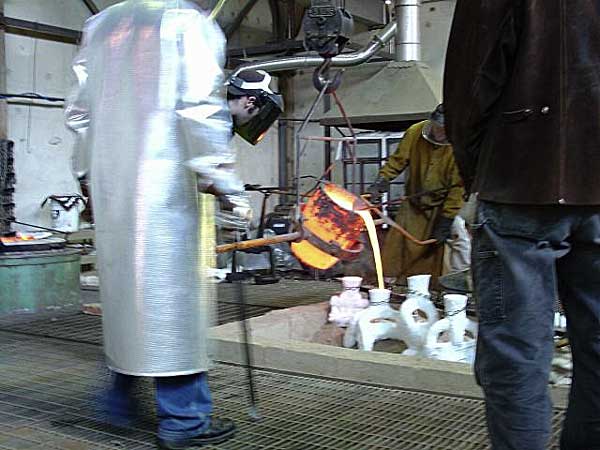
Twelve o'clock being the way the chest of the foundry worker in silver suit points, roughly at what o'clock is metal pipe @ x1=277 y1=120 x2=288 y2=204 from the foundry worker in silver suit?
The metal pipe is roughly at 11 o'clock from the foundry worker in silver suit.

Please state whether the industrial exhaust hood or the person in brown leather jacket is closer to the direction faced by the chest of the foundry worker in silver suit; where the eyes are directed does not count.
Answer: the industrial exhaust hood

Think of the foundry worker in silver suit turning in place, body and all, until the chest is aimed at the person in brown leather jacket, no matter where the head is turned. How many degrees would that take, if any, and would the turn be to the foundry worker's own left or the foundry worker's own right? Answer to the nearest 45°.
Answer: approximately 90° to the foundry worker's own right

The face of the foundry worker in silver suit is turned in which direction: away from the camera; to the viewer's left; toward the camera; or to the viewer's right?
to the viewer's right

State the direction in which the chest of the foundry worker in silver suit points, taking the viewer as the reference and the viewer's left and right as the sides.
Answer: facing away from the viewer and to the right of the viewer

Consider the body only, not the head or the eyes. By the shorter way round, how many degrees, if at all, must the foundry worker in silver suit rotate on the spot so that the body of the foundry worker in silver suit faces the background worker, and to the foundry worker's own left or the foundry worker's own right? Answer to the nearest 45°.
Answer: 0° — they already face them
